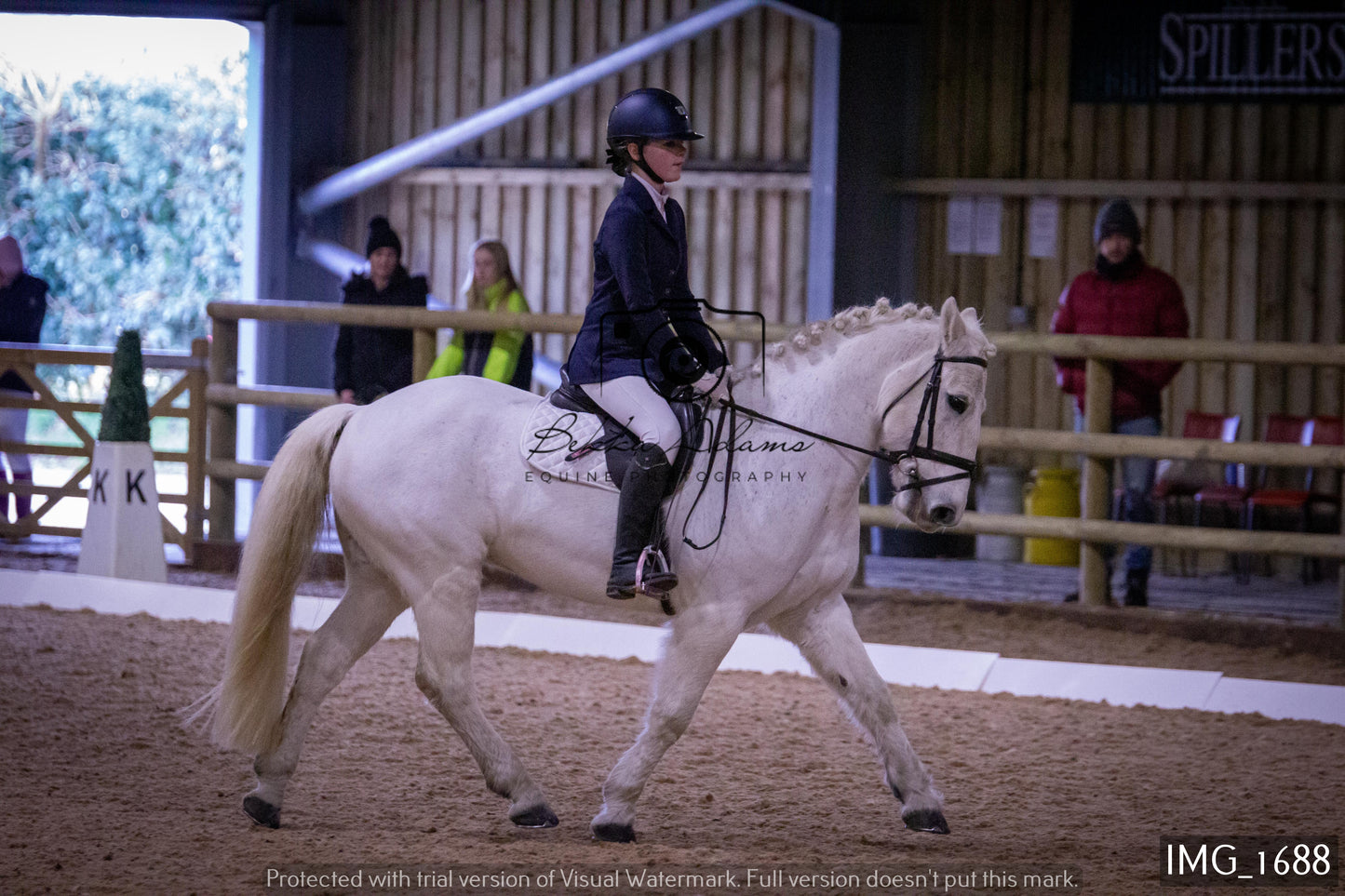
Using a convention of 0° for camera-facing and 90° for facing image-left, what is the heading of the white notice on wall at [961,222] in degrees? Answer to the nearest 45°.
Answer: approximately 0°

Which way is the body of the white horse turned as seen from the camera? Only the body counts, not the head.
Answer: to the viewer's right

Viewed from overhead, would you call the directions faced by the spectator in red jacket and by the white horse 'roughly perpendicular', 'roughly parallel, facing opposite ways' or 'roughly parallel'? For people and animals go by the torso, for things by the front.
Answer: roughly perpendicular

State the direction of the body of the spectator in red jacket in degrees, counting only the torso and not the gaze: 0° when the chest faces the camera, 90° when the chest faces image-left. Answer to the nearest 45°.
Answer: approximately 0°

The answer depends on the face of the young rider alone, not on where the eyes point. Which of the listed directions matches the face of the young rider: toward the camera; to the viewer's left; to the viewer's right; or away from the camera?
to the viewer's right

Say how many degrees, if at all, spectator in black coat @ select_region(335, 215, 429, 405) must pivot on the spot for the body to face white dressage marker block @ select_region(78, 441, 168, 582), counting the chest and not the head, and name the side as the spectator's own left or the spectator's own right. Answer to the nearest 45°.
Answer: approximately 45° to the spectator's own right
